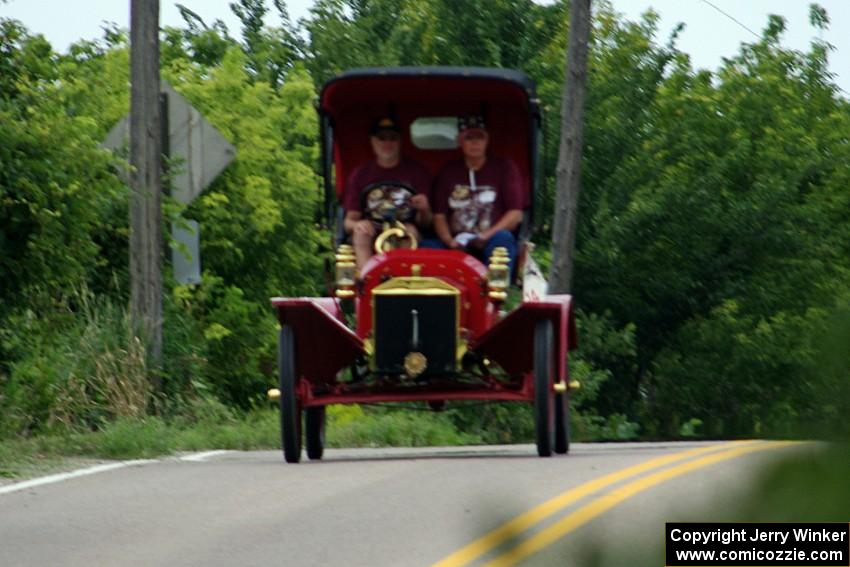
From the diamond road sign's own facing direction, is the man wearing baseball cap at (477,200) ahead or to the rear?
to the rear

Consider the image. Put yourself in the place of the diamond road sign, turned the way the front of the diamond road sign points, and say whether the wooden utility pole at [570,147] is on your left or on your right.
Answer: on your right

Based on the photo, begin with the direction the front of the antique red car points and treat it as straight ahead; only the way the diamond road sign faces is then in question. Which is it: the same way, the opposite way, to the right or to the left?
the opposite way

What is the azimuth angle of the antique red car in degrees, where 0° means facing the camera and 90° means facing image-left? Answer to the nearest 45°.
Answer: approximately 0°

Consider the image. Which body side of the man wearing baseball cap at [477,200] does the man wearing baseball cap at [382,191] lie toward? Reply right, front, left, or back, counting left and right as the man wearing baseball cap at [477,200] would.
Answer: right

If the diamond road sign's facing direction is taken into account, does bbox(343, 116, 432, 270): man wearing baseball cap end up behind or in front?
behind

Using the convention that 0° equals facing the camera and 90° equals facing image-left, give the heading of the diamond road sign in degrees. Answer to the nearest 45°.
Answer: approximately 180°

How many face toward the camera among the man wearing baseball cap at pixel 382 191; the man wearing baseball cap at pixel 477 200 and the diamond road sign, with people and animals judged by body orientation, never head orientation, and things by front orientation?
2

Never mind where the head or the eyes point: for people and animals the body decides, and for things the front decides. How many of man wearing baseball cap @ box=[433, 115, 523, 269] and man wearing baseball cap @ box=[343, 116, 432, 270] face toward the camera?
2

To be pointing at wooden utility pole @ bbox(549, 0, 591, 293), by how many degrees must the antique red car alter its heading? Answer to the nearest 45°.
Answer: approximately 180°
